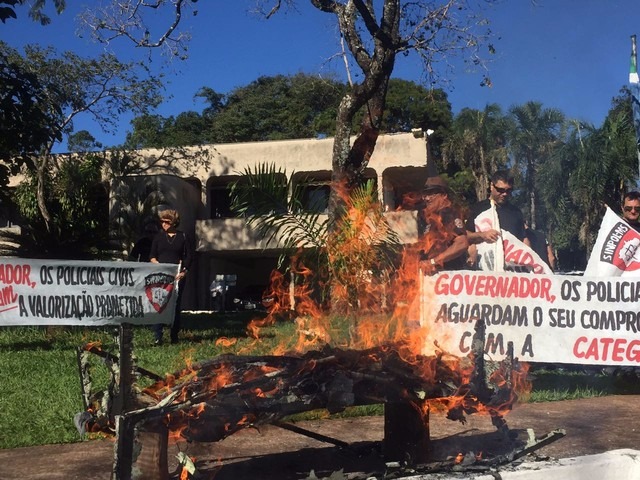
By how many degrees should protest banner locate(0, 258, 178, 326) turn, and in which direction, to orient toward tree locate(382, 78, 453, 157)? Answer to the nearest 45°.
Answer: approximately 135° to its left

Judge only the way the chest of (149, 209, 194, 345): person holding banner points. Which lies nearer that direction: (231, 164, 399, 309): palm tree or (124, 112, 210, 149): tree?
the palm tree

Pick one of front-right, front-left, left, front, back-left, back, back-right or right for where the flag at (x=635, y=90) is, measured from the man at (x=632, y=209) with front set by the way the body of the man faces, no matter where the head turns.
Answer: back

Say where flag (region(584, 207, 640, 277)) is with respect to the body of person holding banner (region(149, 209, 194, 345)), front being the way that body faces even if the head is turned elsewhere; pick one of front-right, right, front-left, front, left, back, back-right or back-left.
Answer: front-left

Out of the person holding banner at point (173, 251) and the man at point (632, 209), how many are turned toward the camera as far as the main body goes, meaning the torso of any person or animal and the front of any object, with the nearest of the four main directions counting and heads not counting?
2

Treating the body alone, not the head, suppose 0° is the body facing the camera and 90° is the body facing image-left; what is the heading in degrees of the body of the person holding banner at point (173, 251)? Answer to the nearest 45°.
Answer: approximately 0°

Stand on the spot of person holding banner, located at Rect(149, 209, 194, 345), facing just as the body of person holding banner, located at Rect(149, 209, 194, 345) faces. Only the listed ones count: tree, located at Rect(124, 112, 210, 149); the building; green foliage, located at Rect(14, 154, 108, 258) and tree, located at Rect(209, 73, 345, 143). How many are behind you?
4

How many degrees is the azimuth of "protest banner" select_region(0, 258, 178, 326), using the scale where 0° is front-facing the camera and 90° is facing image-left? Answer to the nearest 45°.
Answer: approximately 0°
